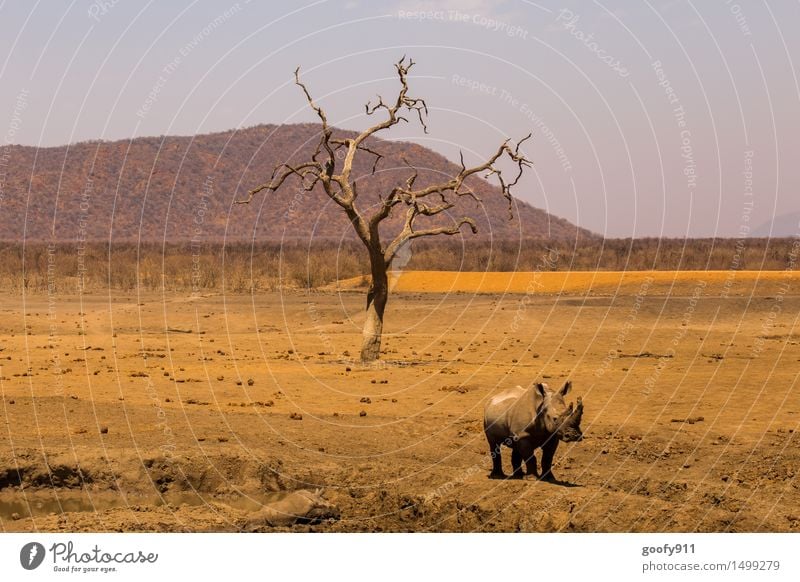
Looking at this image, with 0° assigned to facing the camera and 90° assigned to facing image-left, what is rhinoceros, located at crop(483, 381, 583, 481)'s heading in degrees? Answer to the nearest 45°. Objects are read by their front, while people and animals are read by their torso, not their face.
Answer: approximately 315°

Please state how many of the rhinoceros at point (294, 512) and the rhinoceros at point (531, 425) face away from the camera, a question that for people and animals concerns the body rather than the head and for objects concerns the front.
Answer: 0

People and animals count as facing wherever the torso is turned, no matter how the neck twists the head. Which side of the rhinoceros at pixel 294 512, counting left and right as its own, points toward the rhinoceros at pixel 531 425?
front

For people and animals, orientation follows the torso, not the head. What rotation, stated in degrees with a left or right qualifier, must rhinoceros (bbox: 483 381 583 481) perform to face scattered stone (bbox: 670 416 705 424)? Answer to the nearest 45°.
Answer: approximately 90° to its left

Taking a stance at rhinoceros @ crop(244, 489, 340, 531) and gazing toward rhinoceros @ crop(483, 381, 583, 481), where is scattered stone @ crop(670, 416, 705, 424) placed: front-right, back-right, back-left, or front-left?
front-left

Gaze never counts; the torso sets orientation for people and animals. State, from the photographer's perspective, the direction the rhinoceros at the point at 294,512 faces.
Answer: facing to the right of the viewer

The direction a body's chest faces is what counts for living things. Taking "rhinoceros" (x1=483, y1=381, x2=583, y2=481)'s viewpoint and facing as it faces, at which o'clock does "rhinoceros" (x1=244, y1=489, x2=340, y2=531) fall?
"rhinoceros" (x1=244, y1=489, x2=340, y2=531) is roughly at 4 o'clock from "rhinoceros" (x1=483, y1=381, x2=583, y2=481).
